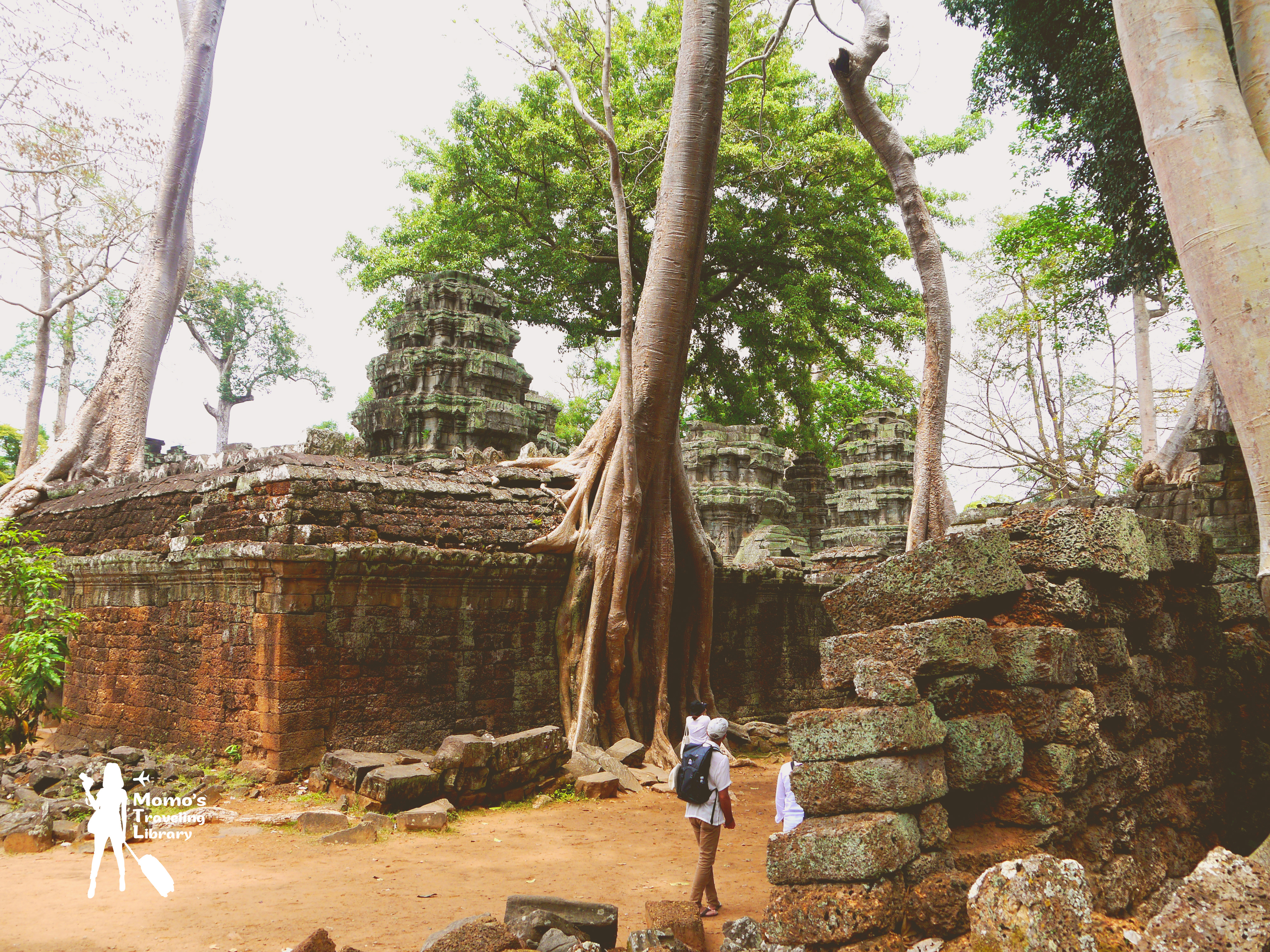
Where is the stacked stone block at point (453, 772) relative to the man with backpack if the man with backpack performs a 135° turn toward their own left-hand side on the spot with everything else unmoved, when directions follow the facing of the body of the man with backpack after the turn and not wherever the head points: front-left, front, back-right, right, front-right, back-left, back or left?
front-right

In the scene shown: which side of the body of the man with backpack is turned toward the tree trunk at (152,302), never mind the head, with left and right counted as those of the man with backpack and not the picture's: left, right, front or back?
left

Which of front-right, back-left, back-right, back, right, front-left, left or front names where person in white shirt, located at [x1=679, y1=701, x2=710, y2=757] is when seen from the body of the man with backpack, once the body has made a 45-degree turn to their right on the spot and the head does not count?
left

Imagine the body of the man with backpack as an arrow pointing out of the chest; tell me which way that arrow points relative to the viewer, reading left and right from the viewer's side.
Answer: facing away from the viewer and to the right of the viewer

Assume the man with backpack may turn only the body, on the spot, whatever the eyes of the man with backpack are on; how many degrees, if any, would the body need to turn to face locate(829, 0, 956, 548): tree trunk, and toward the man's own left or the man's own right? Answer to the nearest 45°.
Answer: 0° — they already face it

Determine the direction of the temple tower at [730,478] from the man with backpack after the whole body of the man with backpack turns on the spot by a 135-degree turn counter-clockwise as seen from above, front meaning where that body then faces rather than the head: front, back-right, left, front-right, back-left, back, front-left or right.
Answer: right

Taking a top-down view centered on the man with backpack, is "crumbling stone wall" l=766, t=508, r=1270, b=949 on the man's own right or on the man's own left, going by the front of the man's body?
on the man's own right

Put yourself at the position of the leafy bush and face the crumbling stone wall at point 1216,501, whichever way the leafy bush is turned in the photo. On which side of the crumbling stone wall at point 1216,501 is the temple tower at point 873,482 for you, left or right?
left
